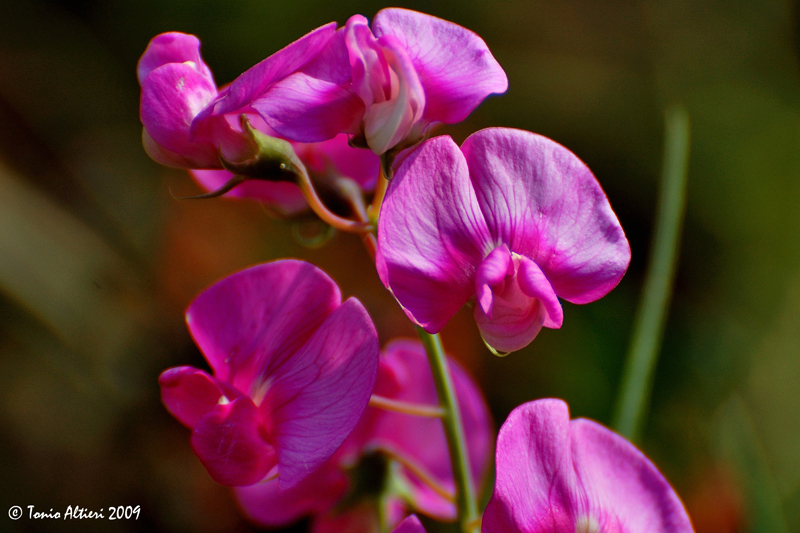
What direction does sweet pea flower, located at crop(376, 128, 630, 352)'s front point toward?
toward the camera

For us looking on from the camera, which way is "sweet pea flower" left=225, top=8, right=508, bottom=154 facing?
facing the viewer

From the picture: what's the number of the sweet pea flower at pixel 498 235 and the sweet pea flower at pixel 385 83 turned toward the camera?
2

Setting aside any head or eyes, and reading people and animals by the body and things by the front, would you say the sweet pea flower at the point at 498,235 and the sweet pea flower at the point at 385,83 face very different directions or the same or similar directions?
same or similar directions
